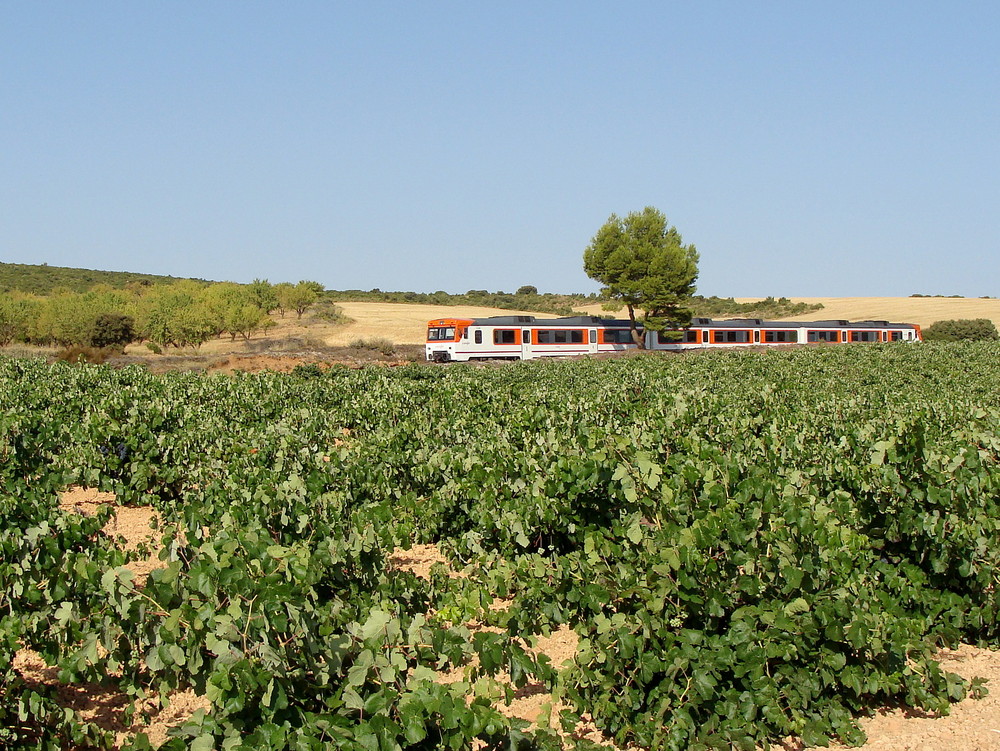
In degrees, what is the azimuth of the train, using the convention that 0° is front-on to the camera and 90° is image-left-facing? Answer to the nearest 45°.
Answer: approximately 45°
